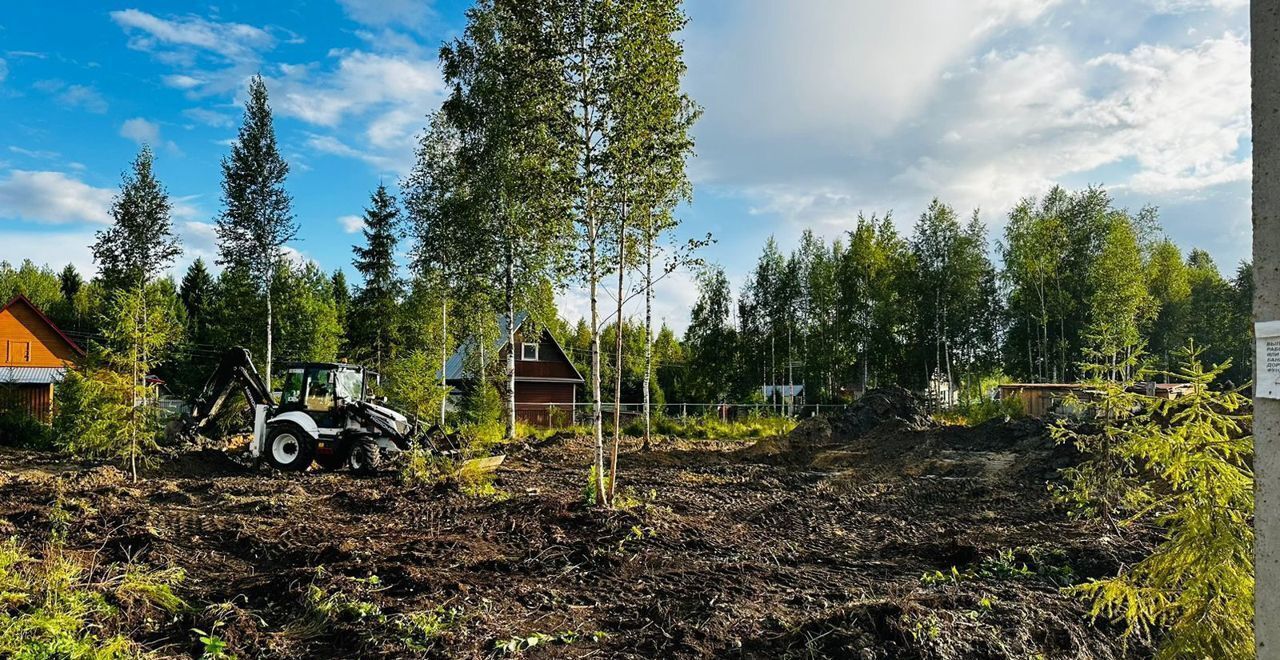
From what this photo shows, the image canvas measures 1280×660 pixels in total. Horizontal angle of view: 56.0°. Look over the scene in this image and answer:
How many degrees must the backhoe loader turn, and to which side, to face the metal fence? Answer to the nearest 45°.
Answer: approximately 90° to its left

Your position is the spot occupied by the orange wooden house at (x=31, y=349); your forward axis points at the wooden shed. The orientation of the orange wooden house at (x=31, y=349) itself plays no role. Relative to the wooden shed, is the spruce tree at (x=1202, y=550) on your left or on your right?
right

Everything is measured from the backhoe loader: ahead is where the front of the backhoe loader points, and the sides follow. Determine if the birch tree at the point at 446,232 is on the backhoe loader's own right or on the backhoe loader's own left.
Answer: on the backhoe loader's own left

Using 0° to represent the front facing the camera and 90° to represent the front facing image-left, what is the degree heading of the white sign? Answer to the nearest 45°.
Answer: approximately 0°

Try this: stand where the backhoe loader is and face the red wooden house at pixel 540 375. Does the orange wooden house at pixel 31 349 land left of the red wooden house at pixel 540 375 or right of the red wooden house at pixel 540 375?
left

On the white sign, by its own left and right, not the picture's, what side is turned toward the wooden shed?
back

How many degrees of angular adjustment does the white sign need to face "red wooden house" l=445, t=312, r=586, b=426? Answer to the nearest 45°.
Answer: approximately 135° to its right

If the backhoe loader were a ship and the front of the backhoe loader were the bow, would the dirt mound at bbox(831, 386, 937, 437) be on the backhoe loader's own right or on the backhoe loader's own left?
on the backhoe loader's own left

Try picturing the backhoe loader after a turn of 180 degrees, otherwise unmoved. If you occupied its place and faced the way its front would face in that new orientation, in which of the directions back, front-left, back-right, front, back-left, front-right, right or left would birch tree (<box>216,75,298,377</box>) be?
front-right

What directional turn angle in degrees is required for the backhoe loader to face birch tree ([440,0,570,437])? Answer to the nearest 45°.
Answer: approximately 90° to its left

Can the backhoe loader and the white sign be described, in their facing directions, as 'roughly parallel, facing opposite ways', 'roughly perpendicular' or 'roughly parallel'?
roughly perpendicular

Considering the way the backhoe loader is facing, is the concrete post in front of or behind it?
in front

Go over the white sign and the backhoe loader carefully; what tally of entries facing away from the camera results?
0
